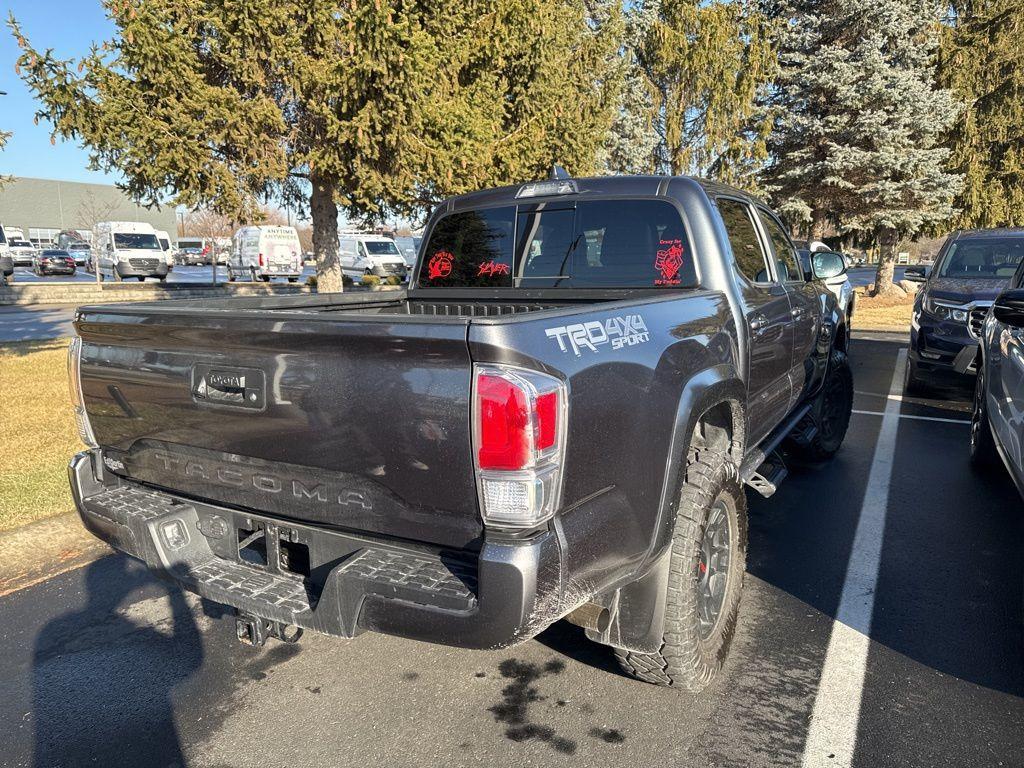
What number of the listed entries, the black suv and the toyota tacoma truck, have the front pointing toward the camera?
1

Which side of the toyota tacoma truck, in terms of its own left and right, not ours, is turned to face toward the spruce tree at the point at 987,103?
front

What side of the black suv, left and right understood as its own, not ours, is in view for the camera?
front

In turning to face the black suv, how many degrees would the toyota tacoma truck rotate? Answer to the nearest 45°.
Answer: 0° — it already faces it

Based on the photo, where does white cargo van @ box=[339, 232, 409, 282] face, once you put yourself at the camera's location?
facing the viewer and to the right of the viewer

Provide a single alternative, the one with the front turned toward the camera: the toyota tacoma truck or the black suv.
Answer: the black suv

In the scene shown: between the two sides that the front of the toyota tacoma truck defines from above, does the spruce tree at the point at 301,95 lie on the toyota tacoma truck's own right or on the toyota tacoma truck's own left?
on the toyota tacoma truck's own left

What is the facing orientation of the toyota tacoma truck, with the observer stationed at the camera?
facing away from the viewer and to the right of the viewer

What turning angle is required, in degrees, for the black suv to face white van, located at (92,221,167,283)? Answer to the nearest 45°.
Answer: approximately 90° to its right

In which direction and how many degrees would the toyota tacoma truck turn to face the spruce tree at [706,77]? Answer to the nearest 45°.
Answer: approximately 45° to its left

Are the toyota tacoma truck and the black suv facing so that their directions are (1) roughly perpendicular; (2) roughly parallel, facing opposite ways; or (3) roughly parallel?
roughly parallel, facing opposite ways

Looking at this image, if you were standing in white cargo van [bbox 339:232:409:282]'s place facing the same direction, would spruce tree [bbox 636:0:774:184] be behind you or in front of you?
in front
